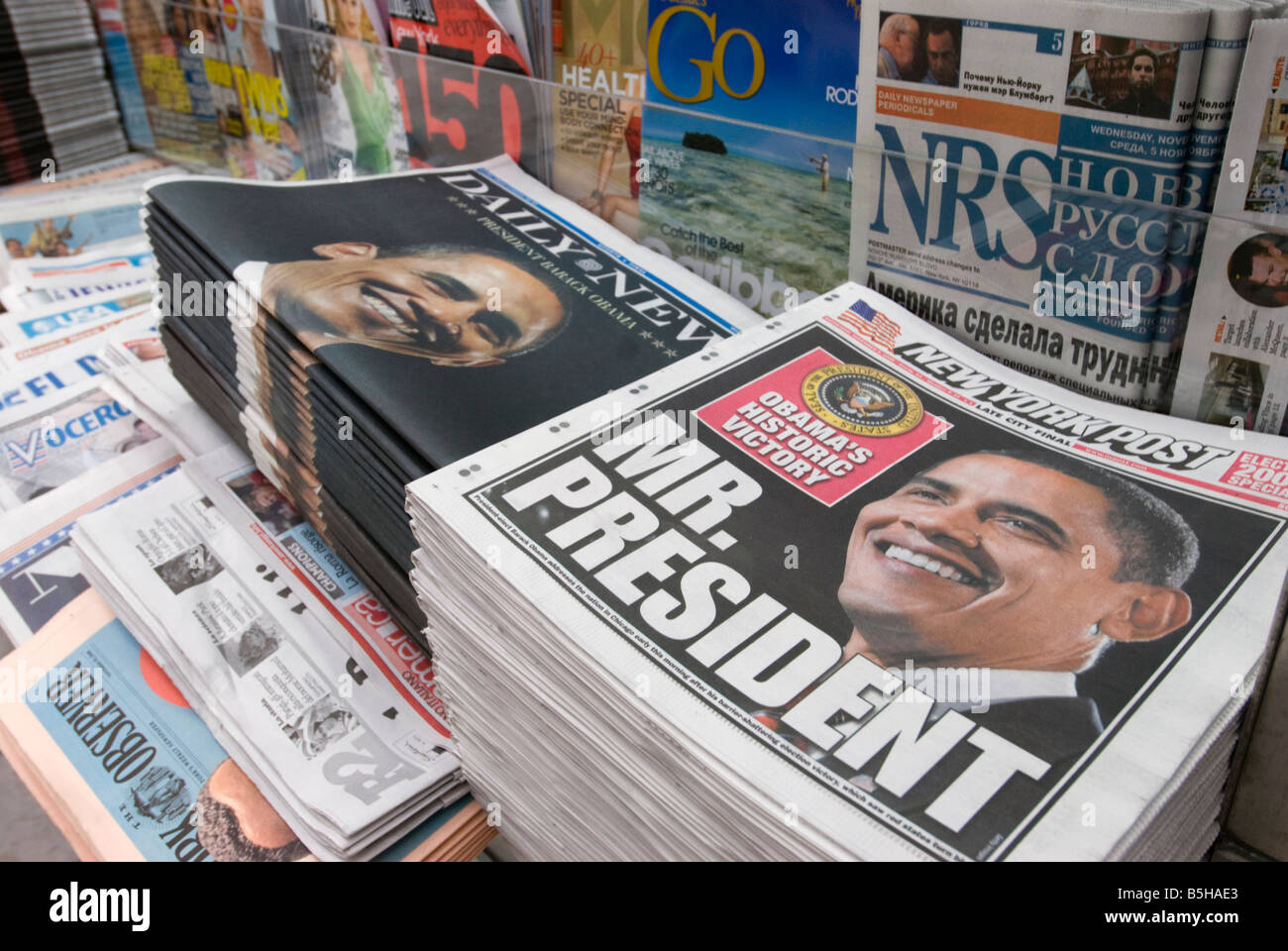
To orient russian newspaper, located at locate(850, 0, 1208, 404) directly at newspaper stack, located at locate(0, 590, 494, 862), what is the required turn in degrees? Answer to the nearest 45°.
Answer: approximately 45° to its right

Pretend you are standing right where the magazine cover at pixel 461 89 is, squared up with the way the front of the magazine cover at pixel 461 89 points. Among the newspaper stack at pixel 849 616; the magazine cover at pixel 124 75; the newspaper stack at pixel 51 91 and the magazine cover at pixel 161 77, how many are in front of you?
1

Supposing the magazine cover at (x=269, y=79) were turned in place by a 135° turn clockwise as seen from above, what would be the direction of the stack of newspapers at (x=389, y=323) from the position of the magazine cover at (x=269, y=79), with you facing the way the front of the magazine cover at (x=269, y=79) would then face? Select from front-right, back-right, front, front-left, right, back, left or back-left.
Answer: back

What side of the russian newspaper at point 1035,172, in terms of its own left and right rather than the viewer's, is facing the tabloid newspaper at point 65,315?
right

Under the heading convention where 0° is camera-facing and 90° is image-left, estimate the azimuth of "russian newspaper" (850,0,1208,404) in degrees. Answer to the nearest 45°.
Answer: approximately 0°

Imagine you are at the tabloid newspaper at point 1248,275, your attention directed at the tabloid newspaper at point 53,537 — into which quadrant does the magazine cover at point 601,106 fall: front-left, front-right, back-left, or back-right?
front-right

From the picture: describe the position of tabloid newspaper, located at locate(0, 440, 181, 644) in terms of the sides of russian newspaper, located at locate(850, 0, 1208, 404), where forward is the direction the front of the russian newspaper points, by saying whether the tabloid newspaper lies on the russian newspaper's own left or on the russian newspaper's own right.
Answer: on the russian newspaper's own right

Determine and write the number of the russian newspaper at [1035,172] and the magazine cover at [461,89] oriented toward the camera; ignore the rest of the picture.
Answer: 2

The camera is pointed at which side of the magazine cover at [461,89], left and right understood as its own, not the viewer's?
front

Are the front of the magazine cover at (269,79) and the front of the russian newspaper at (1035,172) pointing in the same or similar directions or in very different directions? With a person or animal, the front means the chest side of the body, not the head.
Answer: same or similar directions
